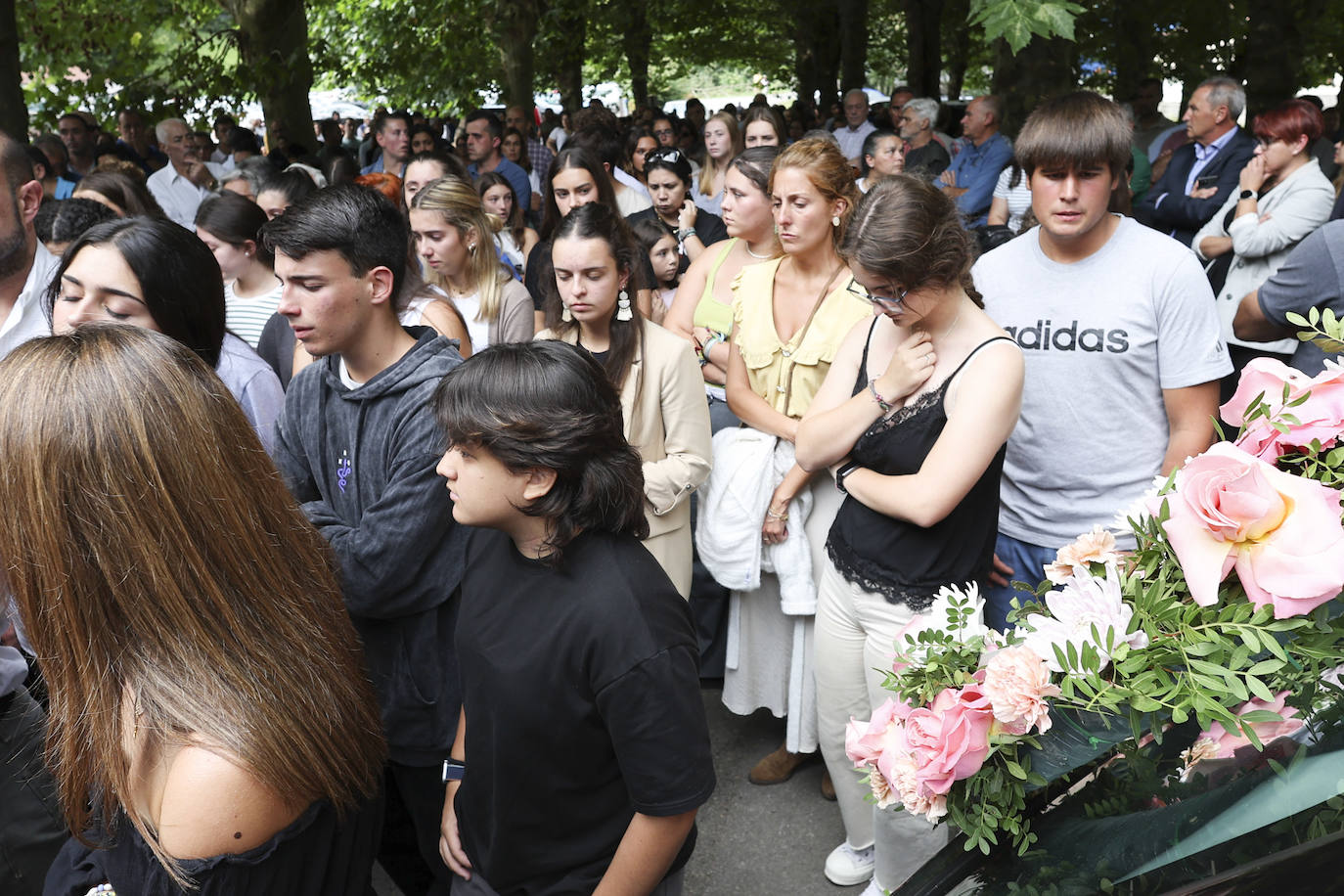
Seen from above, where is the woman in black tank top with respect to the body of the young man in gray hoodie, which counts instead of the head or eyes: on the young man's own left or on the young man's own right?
on the young man's own left

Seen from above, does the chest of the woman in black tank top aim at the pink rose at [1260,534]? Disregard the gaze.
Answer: no

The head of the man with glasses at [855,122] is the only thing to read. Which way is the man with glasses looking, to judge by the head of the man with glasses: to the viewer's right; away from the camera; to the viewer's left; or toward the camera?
toward the camera

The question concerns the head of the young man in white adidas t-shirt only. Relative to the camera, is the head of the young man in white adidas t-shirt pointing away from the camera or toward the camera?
toward the camera

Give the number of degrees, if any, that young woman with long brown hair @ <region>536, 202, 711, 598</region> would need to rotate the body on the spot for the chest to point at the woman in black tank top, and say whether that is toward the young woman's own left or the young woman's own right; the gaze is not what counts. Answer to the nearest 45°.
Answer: approximately 90° to the young woman's own left

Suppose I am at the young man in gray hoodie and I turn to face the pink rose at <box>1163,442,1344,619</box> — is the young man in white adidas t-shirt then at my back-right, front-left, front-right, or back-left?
front-left

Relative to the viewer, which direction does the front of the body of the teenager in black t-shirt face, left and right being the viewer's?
facing the viewer and to the left of the viewer

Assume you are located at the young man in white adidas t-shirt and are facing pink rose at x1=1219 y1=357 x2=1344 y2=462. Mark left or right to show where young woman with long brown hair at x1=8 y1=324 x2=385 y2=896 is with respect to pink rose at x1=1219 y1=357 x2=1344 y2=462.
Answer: right

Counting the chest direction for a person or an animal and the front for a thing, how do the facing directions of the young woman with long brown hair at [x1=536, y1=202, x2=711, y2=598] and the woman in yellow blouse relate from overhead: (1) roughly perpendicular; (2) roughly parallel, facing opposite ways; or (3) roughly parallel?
roughly parallel

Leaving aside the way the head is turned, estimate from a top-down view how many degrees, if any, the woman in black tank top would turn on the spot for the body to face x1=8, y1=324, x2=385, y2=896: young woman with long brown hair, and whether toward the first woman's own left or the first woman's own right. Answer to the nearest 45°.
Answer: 0° — they already face them

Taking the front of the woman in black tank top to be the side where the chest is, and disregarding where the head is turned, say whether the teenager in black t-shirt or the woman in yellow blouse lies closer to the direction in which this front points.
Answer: the teenager in black t-shirt

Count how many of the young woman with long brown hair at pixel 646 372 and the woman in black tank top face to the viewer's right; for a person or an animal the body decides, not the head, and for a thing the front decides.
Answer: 0

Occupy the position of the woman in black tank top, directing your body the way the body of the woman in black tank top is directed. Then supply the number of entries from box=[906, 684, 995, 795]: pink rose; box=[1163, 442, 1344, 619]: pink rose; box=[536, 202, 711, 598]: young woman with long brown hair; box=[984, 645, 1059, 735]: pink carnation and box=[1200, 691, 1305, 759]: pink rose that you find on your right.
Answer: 1

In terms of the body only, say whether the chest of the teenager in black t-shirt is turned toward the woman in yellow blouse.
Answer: no

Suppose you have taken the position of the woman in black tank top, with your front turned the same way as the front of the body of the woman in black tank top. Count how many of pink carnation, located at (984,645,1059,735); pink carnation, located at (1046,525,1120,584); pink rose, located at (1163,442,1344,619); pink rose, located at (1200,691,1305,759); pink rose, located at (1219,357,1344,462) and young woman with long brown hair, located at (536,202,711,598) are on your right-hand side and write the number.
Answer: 1

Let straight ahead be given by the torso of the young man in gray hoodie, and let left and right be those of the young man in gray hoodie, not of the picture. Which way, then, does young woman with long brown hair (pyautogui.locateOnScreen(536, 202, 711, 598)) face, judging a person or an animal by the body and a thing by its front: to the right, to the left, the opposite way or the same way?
the same way

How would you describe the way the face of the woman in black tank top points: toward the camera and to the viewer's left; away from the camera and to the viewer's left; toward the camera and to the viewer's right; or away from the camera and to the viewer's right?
toward the camera and to the viewer's left

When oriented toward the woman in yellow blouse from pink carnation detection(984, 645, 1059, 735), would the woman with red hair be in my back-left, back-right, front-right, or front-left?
front-right
